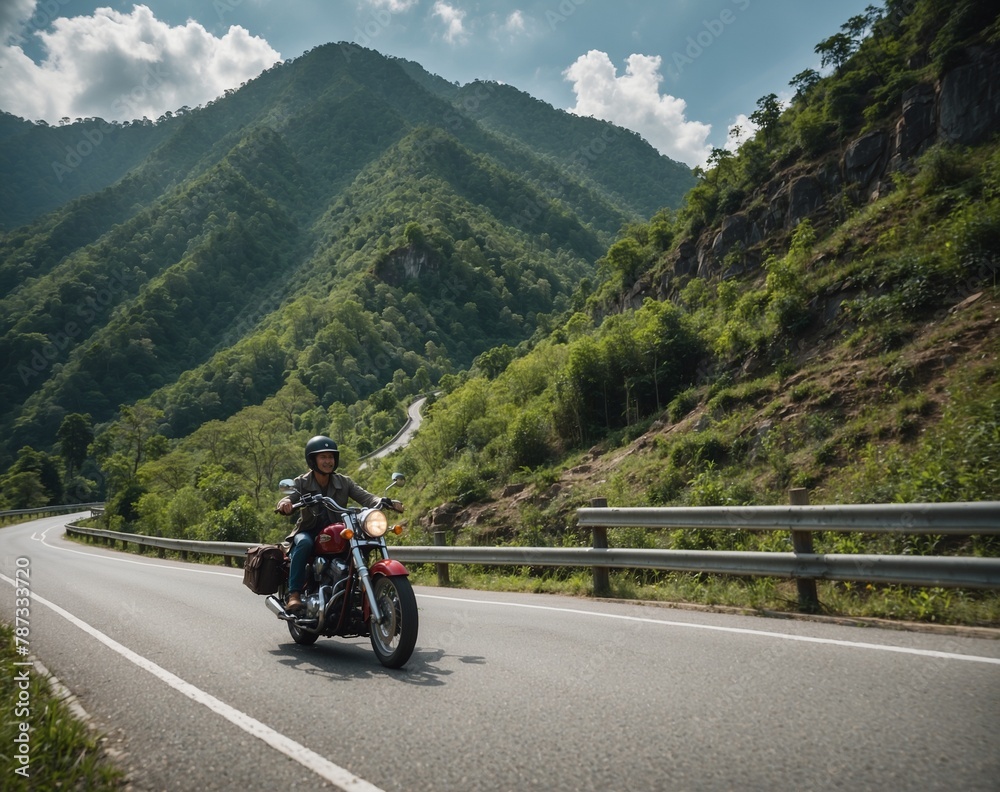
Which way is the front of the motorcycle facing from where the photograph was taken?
facing the viewer and to the right of the viewer

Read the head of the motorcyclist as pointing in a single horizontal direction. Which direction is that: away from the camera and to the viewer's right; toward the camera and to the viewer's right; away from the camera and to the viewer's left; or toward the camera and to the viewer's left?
toward the camera and to the viewer's right

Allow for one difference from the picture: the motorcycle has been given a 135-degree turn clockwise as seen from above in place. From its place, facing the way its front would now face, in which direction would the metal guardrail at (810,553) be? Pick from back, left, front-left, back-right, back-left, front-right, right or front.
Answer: back

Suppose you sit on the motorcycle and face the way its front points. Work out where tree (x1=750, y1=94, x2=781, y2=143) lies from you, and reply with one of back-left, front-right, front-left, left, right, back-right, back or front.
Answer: left

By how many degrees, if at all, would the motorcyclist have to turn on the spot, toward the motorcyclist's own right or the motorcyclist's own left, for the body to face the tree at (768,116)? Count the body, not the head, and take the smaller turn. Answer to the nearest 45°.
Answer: approximately 90° to the motorcyclist's own left
